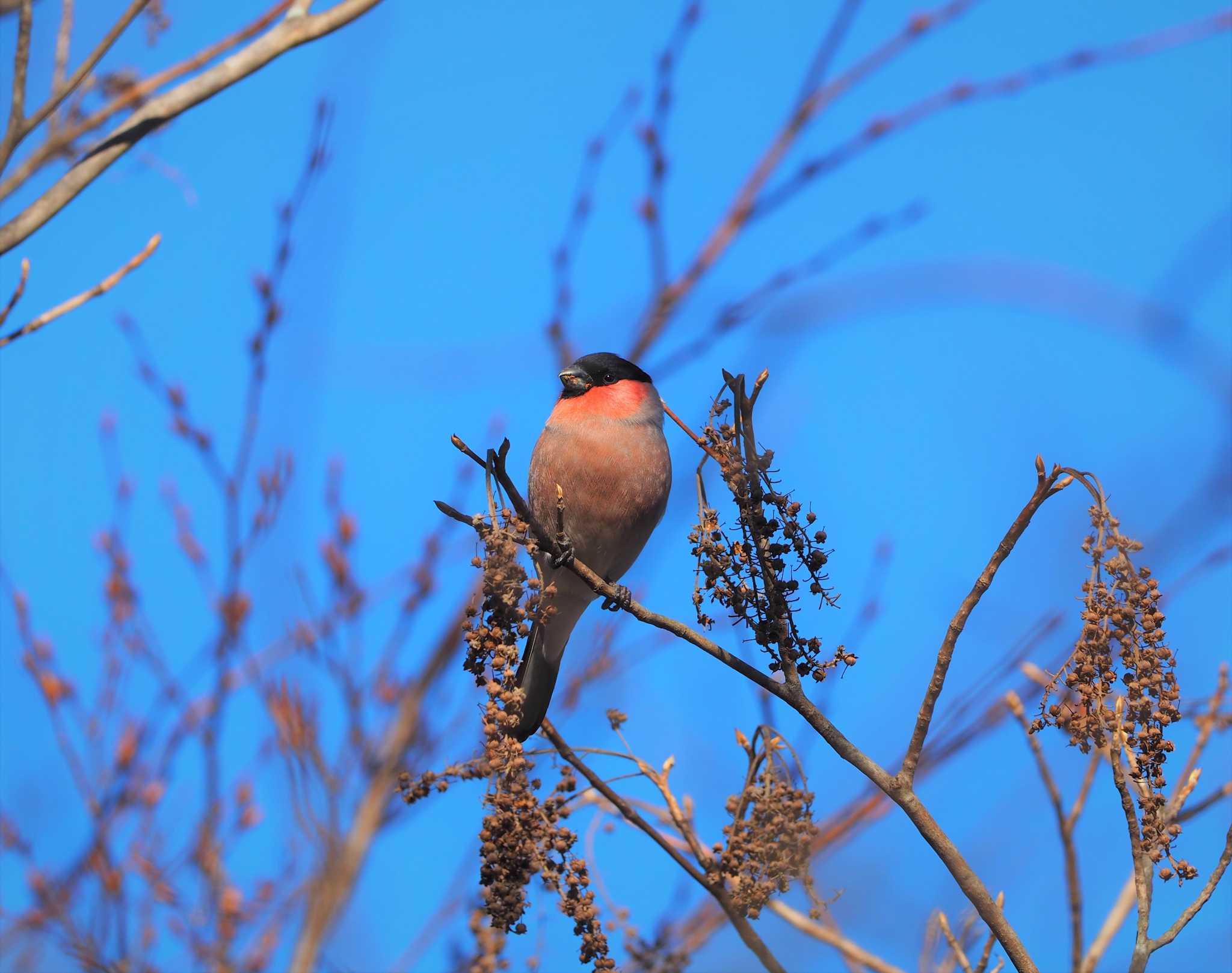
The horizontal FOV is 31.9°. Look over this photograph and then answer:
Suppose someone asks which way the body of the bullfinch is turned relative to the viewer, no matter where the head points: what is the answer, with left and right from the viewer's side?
facing the viewer
